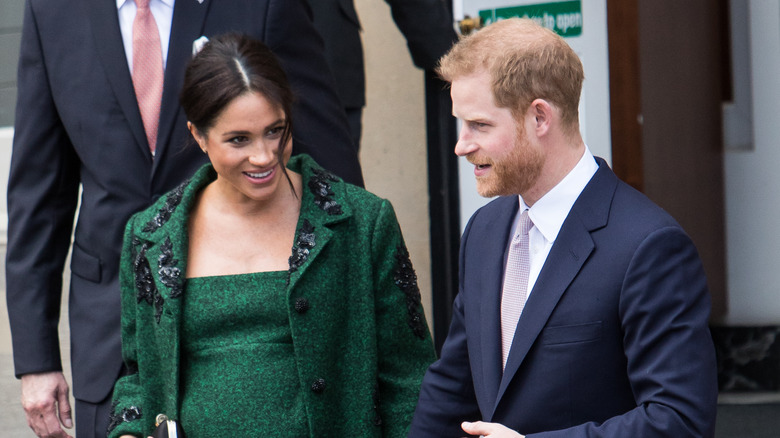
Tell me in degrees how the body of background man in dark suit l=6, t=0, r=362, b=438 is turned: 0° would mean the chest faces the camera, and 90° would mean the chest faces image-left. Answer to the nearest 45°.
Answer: approximately 0°

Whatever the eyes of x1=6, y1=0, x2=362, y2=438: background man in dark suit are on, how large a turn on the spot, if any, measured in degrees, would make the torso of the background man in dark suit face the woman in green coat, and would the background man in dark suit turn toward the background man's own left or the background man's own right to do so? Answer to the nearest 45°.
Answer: approximately 45° to the background man's own left

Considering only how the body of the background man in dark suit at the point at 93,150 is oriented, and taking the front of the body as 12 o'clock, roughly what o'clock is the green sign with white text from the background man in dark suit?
The green sign with white text is roughly at 8 o'clock from the background man in dark suit.

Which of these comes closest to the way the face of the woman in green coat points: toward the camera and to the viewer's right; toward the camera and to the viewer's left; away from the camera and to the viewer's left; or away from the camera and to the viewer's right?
toward the camera and to the viewer's right
